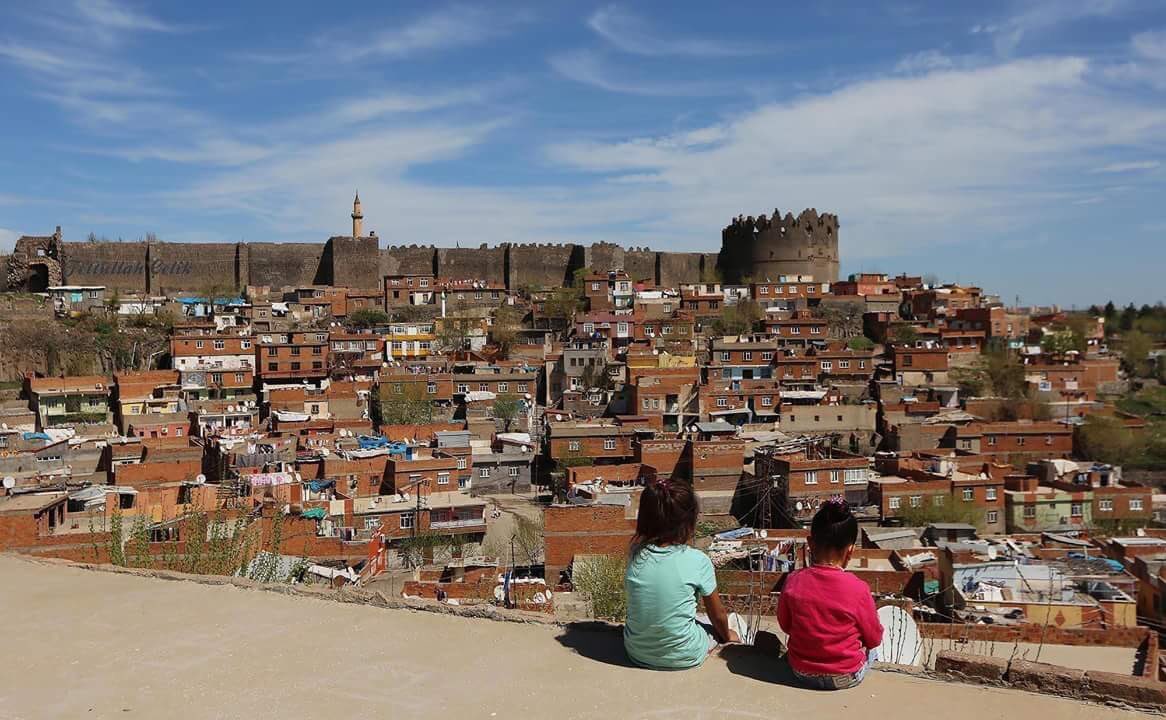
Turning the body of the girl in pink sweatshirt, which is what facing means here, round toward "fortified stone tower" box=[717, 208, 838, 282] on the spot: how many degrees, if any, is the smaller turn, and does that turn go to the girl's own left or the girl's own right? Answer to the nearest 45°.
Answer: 0° — they already face it

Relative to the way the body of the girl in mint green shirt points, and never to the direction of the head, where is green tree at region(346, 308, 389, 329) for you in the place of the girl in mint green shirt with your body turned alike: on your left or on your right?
on your left

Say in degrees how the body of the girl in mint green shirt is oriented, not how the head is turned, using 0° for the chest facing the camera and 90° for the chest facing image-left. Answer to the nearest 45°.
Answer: approximately 225°

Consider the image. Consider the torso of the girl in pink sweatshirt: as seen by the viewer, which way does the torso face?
away from the camera

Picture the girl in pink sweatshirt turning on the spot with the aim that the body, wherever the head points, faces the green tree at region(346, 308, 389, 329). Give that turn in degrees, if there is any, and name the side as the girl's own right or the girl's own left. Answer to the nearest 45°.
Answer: approximately 45° to the girl's own left

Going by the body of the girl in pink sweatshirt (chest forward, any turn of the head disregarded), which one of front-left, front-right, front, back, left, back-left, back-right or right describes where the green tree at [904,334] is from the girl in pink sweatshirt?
front

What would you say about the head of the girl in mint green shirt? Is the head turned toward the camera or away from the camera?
away from the camera

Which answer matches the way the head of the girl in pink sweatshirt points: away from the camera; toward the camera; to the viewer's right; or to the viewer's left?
away from the camera

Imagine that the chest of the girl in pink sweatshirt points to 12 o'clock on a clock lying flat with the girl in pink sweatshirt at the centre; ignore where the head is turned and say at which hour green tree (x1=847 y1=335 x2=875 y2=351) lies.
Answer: The green tree is roughly at 12 o'clock from the girl in pink sweatshirt.

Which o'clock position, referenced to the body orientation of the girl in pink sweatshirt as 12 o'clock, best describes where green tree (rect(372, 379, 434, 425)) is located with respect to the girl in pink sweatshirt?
The green tree is roughly at 11 o'clock from the girl in pink sweatshirt.

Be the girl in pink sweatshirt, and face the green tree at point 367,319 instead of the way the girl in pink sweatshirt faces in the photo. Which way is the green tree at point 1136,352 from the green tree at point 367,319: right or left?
right

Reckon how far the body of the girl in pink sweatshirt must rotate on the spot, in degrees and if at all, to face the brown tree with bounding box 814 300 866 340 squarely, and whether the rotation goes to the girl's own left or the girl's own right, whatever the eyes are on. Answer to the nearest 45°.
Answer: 0° — they already face it

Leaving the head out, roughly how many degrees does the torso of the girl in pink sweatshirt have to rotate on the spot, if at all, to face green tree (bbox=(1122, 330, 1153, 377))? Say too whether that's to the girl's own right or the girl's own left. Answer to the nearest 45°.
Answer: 0° — they already face it

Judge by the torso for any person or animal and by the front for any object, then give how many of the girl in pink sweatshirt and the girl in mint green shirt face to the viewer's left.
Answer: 0

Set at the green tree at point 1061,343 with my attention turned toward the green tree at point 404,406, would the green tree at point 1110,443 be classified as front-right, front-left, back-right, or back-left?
front-left

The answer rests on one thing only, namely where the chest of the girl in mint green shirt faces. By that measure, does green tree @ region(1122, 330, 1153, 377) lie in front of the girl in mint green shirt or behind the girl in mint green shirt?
in front
